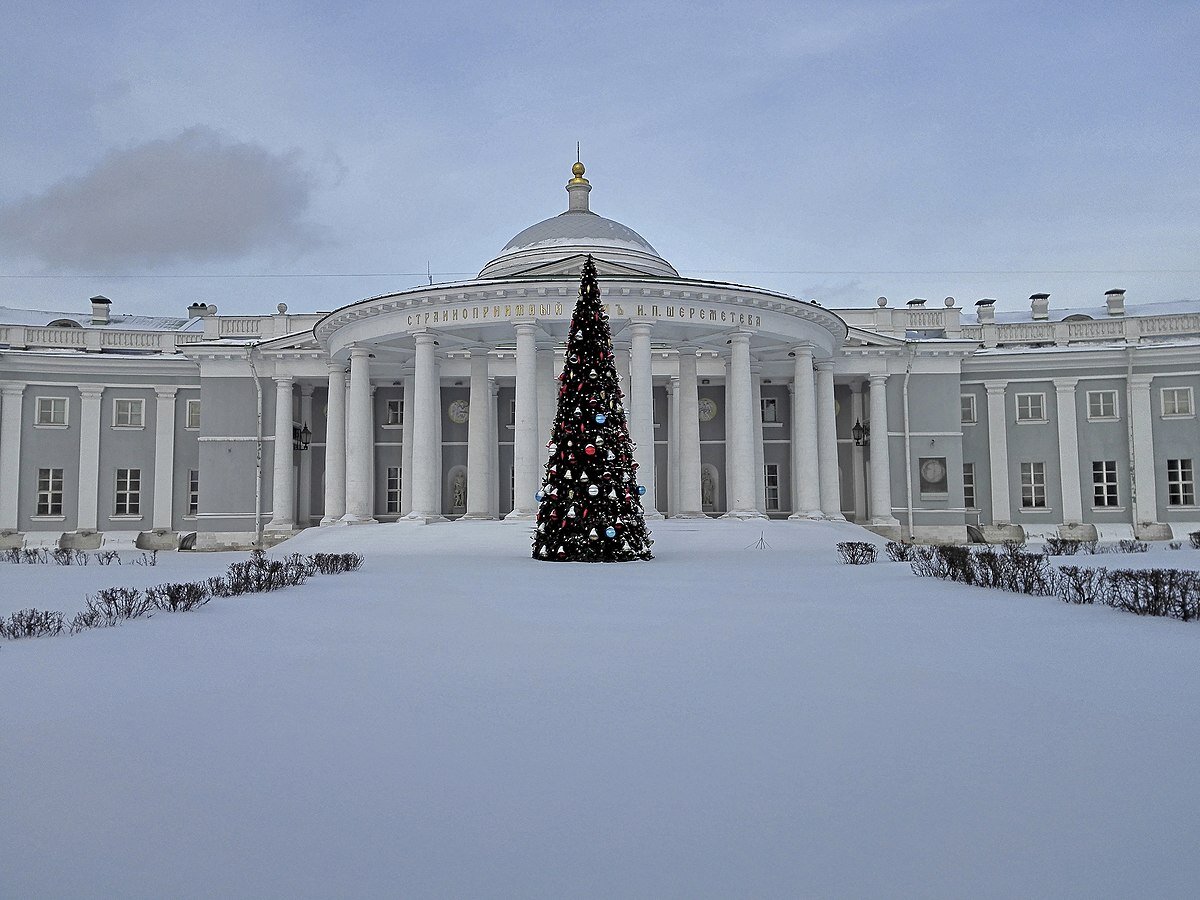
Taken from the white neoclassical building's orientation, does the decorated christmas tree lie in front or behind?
in front

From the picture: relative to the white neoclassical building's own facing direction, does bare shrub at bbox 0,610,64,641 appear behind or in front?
in front

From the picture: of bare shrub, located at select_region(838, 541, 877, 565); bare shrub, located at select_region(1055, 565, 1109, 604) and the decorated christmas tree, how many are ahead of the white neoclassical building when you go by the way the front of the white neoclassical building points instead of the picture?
3

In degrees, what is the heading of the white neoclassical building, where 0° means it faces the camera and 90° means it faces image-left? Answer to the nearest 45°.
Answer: approximately 0°

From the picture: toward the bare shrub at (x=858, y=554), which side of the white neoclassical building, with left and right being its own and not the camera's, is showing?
front

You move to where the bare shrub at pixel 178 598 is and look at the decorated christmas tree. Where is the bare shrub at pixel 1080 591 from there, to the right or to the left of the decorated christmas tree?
right
